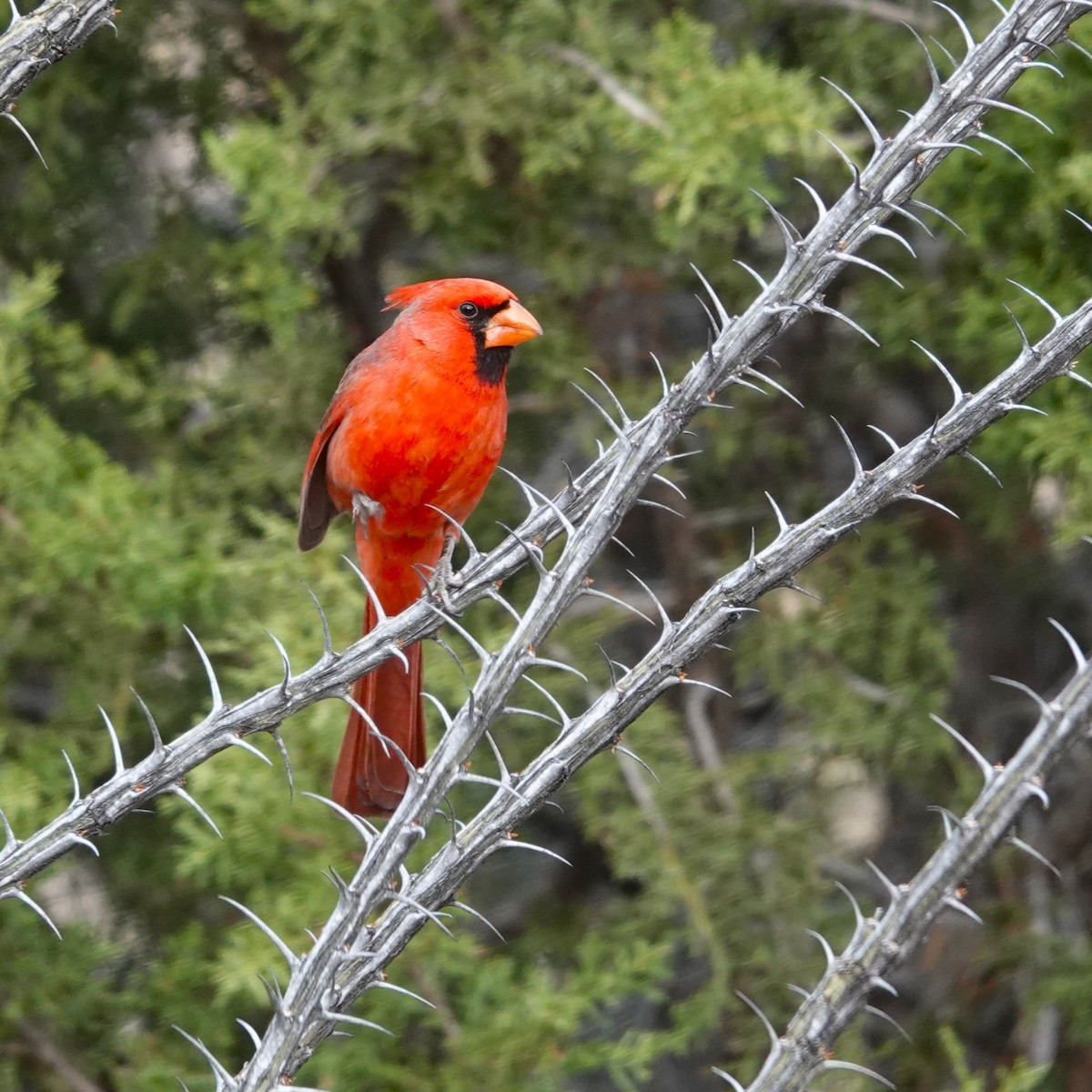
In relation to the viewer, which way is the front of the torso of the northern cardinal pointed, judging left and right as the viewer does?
facing the viewer and to the right of the viewer

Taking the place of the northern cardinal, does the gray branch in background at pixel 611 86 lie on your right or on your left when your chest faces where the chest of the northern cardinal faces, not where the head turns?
on your left
